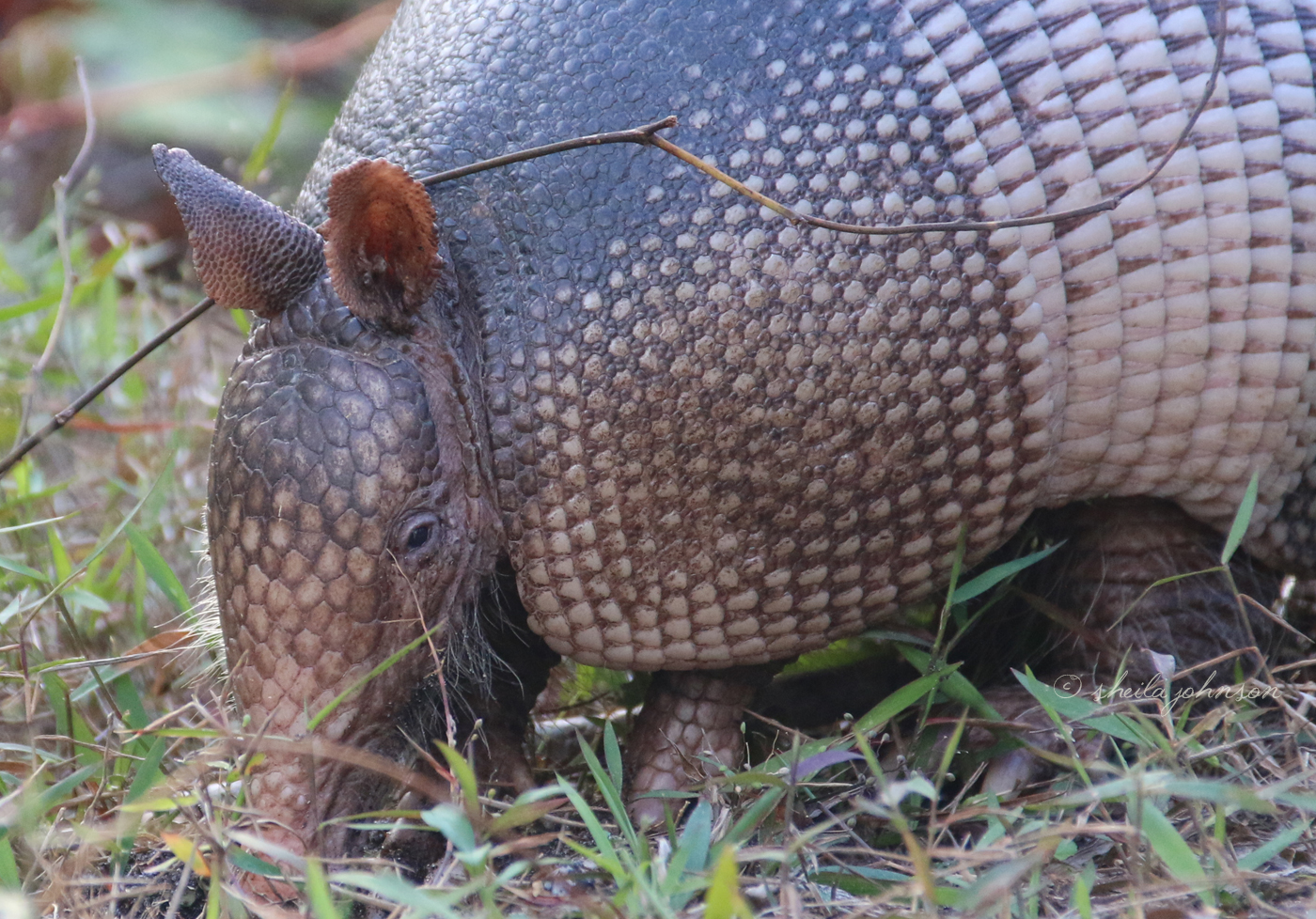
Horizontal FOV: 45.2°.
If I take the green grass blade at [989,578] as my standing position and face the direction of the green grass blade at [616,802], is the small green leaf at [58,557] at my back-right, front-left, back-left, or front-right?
front-right

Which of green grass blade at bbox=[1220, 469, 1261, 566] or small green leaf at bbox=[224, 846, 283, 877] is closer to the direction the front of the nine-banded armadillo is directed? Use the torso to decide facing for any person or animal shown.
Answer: the small green leaf

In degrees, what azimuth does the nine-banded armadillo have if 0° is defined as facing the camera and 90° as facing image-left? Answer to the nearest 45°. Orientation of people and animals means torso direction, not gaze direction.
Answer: approximately 45°

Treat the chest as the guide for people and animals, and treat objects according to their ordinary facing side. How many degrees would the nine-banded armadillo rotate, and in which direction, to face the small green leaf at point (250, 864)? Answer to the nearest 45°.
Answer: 0° — it already faces it

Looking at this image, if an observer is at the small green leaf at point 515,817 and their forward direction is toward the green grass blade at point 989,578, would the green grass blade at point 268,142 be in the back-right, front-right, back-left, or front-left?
front-left

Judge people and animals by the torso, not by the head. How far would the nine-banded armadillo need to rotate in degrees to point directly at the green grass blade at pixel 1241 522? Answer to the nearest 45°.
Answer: approximately 135° to its left
